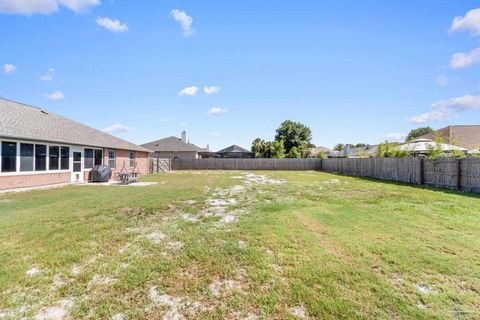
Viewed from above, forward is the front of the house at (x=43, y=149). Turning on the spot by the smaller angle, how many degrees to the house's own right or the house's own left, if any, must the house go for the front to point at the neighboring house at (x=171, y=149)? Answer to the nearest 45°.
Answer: approximately 90° to the house's own right

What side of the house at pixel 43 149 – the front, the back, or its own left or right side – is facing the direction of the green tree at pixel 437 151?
back

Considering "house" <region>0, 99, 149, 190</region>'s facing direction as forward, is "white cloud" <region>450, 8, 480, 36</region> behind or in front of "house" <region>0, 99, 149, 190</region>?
behind

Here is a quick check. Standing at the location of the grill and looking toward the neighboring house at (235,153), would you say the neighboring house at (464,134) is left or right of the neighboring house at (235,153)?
right

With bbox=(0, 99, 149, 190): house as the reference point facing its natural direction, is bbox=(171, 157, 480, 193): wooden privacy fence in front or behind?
behind

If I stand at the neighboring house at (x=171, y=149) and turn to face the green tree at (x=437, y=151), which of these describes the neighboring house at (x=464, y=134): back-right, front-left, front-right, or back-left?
front-left

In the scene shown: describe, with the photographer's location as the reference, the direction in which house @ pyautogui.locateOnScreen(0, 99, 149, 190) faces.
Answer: facing away from the viewer and to the left of the viewer

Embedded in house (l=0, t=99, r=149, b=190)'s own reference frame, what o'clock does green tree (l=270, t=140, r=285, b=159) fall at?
The green tree is roughly at 4 o'clock from the house.

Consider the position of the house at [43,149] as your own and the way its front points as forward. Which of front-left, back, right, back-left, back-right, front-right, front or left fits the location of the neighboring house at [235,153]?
right
